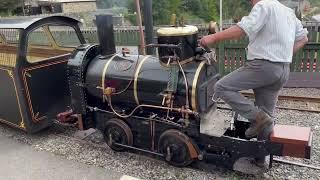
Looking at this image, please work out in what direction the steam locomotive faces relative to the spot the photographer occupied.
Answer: facing away from the viewer and to the left of the viewer

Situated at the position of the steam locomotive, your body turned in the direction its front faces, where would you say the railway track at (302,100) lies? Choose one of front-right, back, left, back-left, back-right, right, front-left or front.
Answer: right

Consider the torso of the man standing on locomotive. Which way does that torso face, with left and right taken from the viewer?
facing away from the viewer and to the left of the viewer
